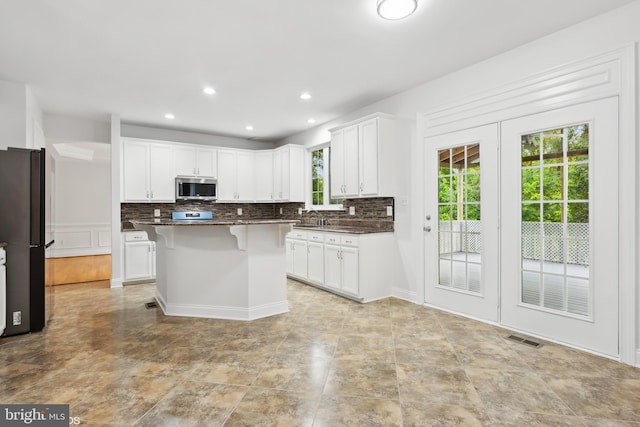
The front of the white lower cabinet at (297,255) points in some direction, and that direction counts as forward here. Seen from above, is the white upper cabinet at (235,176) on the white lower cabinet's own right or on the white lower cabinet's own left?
on the white lower cabinet's own right

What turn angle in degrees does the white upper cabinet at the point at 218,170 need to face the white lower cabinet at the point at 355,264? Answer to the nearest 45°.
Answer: approximately 45° to its left

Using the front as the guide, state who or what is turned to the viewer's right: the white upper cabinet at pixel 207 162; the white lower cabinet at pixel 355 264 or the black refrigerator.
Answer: the black refrigerator

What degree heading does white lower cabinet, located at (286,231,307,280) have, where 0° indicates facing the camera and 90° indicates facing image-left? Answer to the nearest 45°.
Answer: approximately 45°

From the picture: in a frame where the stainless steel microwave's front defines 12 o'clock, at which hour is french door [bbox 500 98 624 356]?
The french door is roughly at 11 o'clock from the stainless steel microwave.

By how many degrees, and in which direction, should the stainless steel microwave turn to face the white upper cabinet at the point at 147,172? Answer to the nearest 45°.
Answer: approximately 90° to its right

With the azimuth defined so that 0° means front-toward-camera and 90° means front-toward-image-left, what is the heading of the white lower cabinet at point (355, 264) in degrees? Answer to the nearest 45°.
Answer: approximately 45°

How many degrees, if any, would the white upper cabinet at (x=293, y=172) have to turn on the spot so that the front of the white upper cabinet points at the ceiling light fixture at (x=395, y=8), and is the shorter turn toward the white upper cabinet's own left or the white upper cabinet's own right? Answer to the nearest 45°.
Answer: approximately 45° to the white upper cabinet's own left

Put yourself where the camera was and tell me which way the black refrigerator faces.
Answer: facing to the right of the viewer
